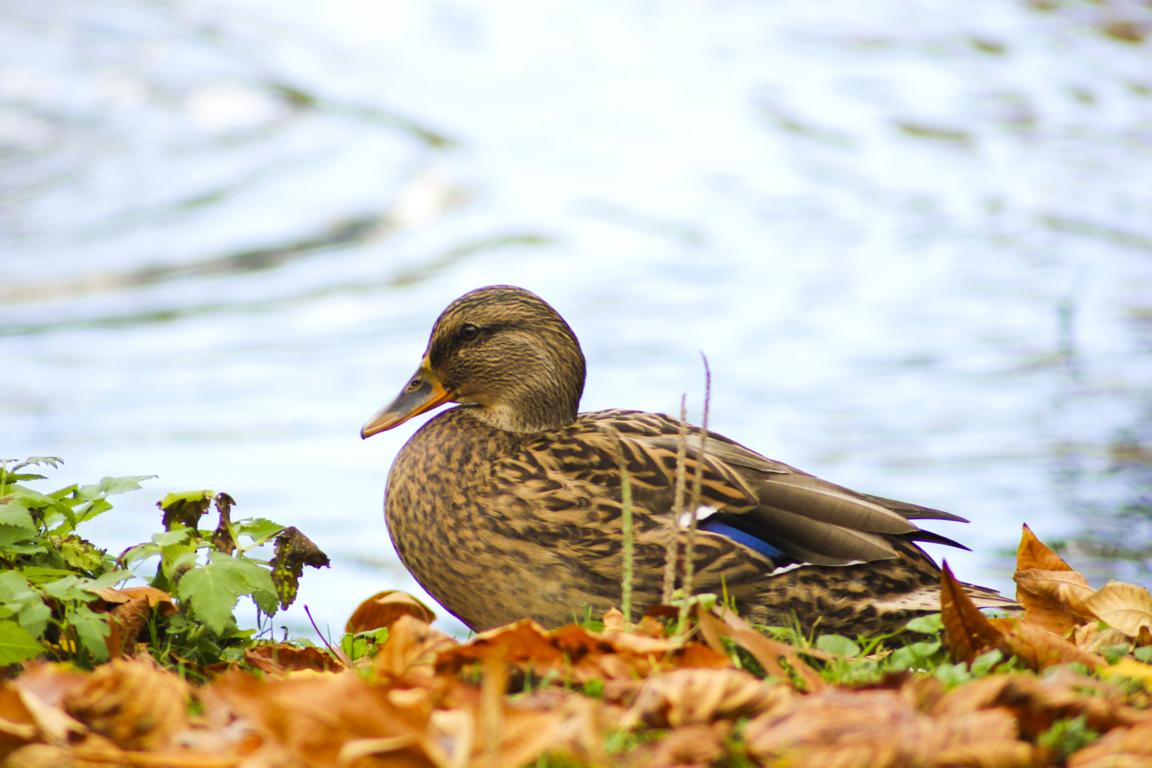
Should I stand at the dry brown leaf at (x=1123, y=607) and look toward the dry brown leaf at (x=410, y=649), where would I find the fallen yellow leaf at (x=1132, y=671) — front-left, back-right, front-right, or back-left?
front-left

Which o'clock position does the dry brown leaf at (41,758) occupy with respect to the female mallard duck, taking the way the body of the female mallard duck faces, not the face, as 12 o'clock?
The dry brown leaf is roughly at 10 o'clock from the female mallard duck.

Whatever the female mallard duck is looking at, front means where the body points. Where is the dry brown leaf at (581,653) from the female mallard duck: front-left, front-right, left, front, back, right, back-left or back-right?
left

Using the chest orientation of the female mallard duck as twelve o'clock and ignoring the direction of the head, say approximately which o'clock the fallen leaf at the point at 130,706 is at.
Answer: The fallen leaf is roughly at 10 o'clock from the female mallard duck.

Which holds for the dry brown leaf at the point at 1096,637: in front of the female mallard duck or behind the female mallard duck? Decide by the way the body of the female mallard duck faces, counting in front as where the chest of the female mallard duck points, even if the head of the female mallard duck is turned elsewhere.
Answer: behind

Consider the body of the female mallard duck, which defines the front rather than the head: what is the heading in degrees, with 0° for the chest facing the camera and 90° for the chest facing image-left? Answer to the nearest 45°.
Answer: approximately 90°

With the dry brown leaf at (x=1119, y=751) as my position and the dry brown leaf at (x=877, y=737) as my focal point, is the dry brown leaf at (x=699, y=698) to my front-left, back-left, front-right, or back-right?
front-right

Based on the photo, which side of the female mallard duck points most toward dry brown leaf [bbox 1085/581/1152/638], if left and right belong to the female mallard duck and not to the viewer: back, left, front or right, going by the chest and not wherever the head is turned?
back

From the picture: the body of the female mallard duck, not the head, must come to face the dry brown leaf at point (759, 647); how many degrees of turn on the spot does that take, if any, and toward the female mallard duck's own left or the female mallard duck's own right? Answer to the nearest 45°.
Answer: approximately 90° to the female mallard duck's own left

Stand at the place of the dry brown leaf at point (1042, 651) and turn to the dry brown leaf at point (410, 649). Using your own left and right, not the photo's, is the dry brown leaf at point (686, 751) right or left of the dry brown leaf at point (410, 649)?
left

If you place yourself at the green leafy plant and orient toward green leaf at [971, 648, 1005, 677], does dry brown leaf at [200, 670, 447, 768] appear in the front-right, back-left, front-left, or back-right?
front-right

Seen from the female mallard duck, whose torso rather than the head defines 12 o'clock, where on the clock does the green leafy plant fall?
The green leafy plant is roughly at 11 o'clock from the female mallard duck.

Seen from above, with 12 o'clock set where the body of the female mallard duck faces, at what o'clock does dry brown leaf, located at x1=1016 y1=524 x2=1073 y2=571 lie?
The dry brown leaf is roughly at 6 o'clock from the female mallard duck.

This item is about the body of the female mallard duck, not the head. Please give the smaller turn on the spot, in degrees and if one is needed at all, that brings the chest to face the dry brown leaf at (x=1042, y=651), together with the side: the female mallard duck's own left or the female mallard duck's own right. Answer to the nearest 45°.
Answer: approximately 135° to the female mallard duck's own left

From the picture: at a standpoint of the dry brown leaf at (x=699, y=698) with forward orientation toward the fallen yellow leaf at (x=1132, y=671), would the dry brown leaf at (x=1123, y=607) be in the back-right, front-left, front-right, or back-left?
front-left

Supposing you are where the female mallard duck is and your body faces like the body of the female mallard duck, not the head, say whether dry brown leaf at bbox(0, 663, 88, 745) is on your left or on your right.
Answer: on your left

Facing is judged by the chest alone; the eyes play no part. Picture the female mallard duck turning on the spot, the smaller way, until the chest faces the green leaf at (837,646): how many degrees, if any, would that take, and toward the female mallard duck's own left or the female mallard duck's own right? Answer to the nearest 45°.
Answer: approximately 135° to the female mallard duck's own left

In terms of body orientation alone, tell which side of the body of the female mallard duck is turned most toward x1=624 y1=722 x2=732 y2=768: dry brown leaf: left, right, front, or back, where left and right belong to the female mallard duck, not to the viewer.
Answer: left

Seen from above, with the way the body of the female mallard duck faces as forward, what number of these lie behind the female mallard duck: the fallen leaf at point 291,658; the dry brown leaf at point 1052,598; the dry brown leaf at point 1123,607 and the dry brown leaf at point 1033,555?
3

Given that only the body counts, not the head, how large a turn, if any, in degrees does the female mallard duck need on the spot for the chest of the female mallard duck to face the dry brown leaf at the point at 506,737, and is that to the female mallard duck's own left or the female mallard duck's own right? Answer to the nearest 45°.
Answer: approximately 90° to the female mallard duck's own left
